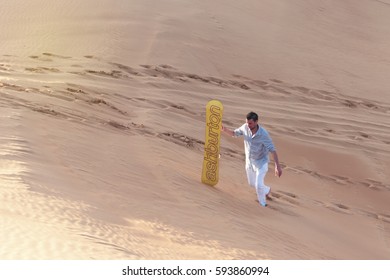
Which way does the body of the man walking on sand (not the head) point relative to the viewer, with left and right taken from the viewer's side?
facing the viewer and to the left of the viewer
